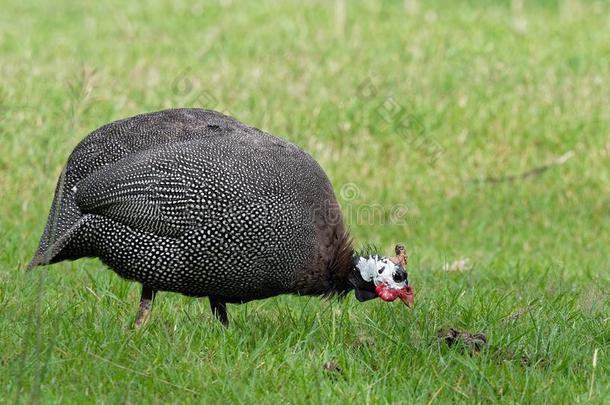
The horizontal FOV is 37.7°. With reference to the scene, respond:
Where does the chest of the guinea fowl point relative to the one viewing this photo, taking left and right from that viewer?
facing to the right of the viewer
